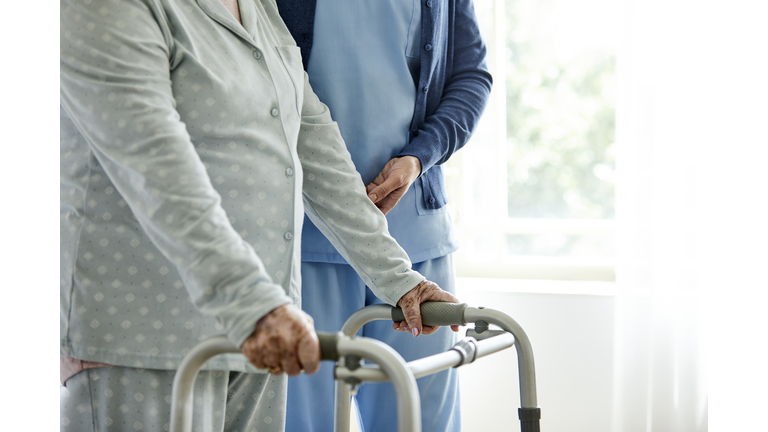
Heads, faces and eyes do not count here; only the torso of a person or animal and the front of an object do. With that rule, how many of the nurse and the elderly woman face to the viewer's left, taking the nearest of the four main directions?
0

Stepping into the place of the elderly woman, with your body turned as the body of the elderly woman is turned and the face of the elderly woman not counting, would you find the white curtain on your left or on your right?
on your left

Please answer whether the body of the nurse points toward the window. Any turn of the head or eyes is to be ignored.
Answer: no

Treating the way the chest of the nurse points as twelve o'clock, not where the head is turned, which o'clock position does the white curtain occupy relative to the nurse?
The white curtain is roughly at 8 o'clock from the nurse.

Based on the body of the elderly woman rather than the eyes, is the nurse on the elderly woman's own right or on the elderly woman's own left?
on the elderly woman's own left

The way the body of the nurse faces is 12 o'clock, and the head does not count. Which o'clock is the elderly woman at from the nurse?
The elderly woman is roughly at 1 o'clock from the nurse.

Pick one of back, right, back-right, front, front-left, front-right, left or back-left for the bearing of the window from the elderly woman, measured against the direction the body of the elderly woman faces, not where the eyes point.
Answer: left

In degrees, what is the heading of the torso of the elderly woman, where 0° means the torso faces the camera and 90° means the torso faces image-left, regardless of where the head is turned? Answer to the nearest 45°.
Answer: approximately 315°
